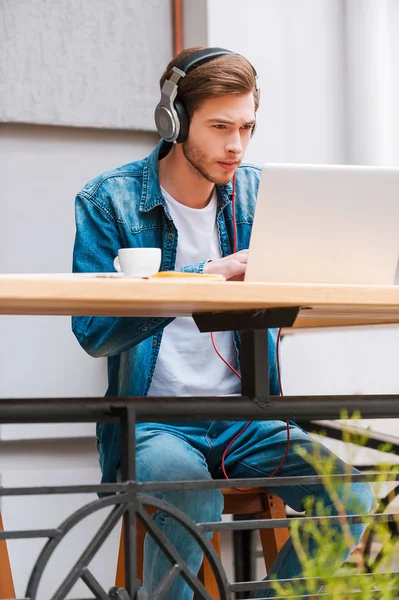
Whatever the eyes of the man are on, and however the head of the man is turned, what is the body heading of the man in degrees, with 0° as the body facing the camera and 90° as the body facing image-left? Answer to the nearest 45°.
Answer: approximately 315°

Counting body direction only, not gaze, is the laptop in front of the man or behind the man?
in front

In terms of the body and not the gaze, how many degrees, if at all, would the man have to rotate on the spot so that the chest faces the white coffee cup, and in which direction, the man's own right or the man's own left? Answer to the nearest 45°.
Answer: approximately 45° to the man's own right

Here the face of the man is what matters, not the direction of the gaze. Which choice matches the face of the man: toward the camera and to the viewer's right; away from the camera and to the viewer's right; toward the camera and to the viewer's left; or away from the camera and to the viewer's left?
toward the camera and to the viewer's right
